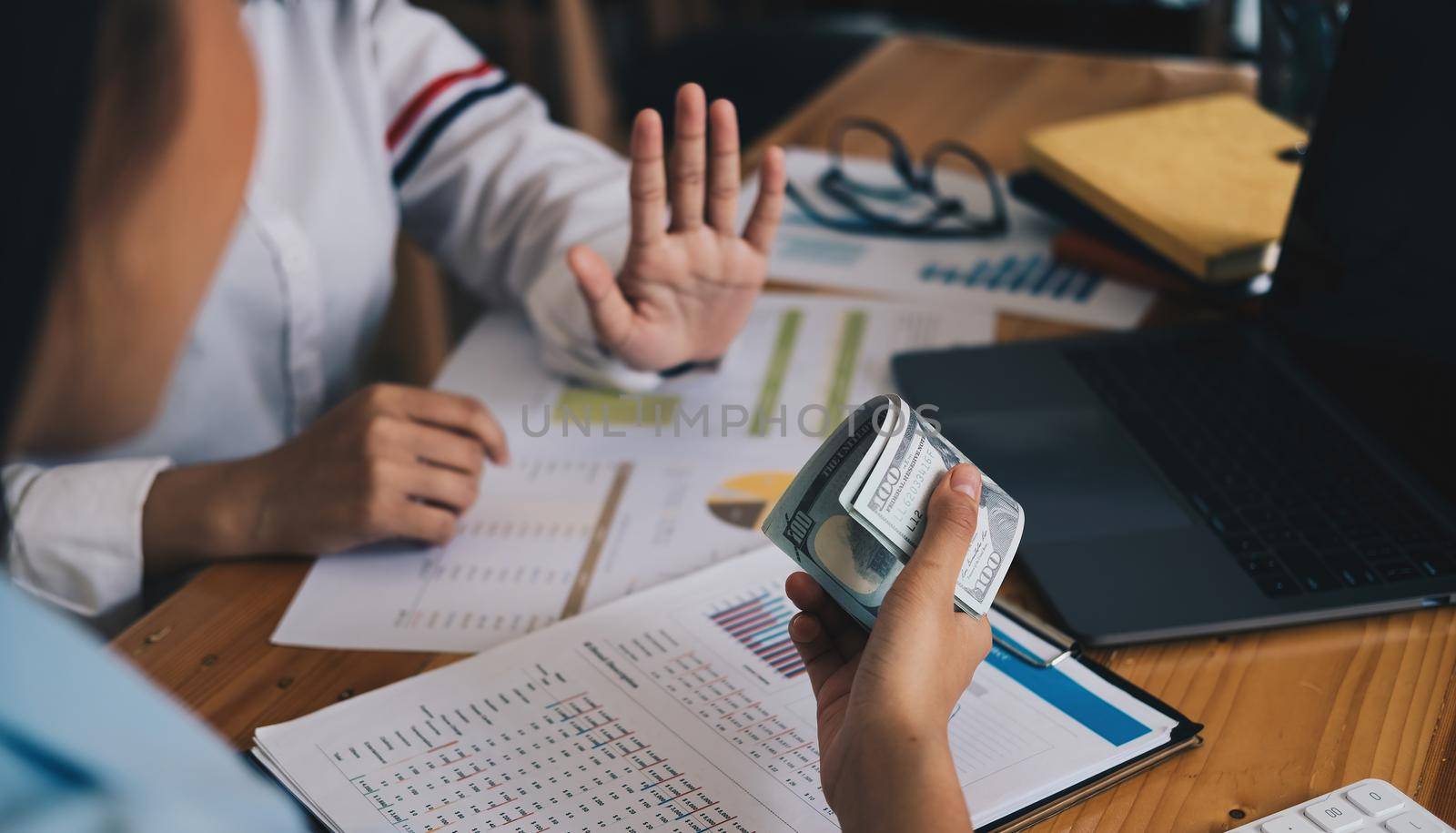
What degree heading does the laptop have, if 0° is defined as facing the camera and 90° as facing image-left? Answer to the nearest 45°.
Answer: approximately 90°

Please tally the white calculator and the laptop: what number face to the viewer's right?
0
